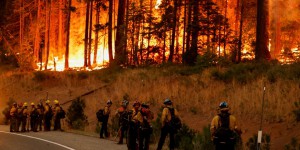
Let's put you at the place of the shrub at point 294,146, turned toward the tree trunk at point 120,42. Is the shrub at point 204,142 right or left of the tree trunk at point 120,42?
left

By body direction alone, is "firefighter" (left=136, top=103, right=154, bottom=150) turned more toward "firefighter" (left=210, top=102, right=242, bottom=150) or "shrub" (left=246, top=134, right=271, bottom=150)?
the firefighter
